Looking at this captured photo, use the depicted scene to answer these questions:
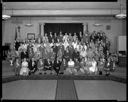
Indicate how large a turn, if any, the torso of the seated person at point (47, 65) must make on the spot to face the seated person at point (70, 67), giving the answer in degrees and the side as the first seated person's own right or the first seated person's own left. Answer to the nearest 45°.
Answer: approximately 90° to the first seated person's own left

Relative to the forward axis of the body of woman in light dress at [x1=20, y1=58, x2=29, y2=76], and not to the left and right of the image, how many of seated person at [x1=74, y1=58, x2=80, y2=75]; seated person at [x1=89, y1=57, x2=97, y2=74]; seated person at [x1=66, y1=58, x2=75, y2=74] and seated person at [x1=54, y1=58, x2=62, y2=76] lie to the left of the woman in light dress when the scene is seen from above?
4

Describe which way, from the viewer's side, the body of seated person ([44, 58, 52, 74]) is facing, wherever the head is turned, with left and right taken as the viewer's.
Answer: facing the viewer

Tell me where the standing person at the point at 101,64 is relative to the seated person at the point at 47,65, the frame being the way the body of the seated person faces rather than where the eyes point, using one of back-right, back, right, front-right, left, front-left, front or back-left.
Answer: left

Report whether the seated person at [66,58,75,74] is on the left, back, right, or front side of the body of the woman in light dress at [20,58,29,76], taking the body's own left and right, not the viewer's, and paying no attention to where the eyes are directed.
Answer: left

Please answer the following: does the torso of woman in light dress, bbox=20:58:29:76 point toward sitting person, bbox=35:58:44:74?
no

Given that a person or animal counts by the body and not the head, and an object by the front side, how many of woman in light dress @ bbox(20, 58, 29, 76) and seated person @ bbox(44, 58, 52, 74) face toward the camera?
2

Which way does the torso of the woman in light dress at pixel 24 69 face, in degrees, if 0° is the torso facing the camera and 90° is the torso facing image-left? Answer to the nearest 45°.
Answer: approximately 0°

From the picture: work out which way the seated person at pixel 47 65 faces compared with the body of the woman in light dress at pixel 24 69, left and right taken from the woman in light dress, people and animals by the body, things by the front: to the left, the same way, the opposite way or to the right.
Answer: the same way

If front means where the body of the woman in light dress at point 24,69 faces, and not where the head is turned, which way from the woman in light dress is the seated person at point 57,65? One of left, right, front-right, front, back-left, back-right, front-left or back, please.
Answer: left

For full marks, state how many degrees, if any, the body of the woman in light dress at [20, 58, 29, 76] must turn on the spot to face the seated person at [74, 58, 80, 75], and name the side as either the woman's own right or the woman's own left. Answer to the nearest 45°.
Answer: approximately 90° to the woman's own left

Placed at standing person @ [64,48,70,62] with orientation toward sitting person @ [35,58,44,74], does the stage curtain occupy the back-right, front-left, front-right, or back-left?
back-right
